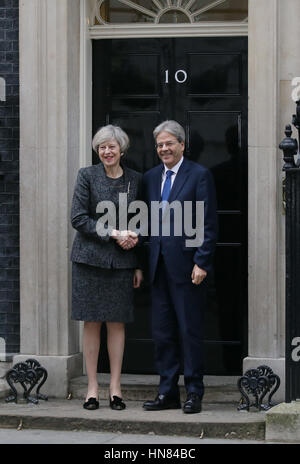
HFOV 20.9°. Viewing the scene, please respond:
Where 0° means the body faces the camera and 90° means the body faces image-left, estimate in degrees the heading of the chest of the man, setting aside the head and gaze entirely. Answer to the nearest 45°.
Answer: approximately 45°

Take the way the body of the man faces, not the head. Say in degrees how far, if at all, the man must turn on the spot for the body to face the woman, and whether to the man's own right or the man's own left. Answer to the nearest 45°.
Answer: approximately 45° to the man's own right

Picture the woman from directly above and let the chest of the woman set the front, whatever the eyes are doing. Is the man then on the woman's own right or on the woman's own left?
on the woman's own left

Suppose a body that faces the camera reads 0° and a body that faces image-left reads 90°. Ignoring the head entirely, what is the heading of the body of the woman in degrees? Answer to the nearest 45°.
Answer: approximately 0°
